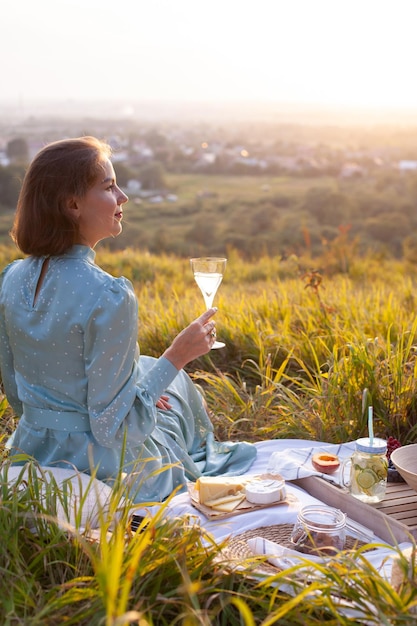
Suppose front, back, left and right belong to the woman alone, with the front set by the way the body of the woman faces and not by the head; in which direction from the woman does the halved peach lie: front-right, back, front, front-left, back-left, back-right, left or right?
front-right

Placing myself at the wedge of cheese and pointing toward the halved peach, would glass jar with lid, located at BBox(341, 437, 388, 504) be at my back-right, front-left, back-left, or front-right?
front-right

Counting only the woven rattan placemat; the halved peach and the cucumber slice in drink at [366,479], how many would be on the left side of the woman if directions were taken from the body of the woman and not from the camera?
0

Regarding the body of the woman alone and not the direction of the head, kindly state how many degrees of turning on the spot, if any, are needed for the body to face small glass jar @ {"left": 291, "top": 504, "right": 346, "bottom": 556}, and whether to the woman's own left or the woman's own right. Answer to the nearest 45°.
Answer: approximately 90° to the woman's own right

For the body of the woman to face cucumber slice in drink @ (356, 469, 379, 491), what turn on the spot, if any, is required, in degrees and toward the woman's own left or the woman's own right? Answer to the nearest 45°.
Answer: approximately 45° to the woman's own right

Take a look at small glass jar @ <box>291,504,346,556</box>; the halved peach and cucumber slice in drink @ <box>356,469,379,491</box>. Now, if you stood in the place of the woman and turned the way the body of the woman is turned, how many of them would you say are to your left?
0

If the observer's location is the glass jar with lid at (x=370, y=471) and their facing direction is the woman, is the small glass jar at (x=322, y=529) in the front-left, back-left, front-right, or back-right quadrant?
front-left

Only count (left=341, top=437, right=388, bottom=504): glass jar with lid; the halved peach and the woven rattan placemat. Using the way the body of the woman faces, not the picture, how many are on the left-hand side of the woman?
0

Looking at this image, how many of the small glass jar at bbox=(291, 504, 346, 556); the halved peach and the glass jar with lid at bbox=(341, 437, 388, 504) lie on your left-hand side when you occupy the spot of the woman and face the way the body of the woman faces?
0

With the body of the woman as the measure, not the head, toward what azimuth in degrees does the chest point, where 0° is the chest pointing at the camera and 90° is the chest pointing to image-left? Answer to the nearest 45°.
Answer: approximately 225°

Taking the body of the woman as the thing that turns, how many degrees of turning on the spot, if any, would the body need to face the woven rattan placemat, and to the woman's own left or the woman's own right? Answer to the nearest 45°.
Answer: approximately 90° to the woman's own right
